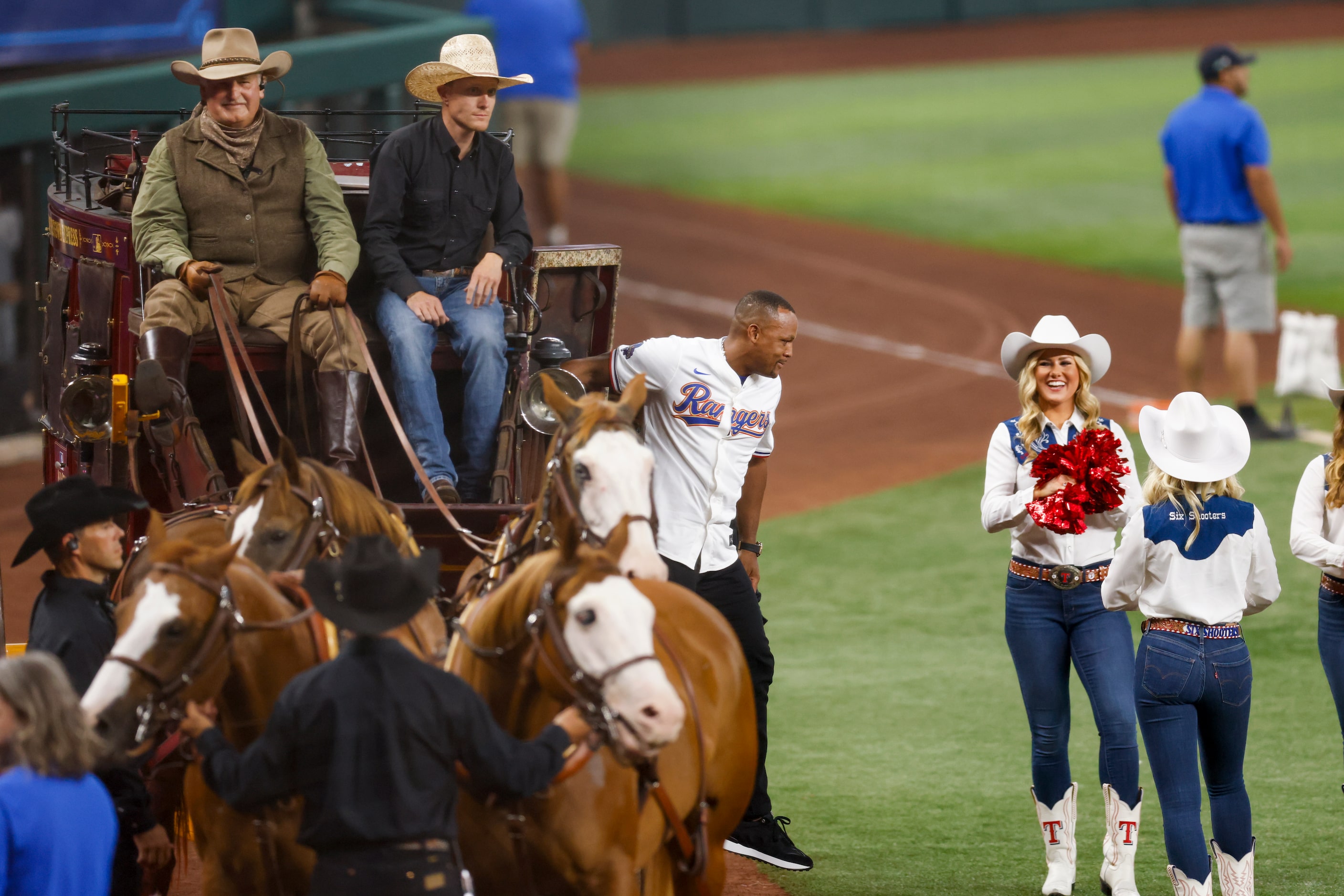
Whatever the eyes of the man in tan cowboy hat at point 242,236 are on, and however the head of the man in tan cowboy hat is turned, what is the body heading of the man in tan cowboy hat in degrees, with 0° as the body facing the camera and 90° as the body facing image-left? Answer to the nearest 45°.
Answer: approximately 0°

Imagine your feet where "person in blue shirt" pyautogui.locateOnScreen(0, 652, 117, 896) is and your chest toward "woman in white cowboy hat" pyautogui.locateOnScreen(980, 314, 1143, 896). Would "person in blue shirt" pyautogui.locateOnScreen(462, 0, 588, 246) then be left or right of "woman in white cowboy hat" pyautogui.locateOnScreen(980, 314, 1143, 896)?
left

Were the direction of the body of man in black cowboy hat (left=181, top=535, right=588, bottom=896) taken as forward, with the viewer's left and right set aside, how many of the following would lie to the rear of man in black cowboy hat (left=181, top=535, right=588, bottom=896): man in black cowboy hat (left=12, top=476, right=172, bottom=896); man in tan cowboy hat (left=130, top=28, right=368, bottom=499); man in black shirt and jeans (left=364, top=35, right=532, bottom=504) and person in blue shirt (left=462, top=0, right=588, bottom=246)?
0

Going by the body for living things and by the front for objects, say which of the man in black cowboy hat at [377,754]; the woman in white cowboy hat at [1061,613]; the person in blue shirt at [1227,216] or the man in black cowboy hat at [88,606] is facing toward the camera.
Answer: the woman in white cowboy hat

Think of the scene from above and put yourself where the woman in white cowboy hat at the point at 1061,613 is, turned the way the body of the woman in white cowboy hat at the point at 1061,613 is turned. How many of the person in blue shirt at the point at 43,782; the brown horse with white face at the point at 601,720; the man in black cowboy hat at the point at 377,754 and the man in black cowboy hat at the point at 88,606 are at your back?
0

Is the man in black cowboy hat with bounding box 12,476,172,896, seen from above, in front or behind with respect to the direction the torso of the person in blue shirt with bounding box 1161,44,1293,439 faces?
behind

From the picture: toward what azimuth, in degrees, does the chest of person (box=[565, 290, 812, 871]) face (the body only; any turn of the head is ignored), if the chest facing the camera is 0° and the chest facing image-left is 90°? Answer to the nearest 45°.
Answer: approximately 315°

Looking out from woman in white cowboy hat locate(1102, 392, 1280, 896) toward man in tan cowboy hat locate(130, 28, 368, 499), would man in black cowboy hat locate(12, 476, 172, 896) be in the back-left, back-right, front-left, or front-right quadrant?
front-left

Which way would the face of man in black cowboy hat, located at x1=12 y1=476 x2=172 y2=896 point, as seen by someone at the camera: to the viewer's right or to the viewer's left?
to the viewer's right

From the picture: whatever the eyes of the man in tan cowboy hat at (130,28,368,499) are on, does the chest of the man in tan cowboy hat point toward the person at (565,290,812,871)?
no

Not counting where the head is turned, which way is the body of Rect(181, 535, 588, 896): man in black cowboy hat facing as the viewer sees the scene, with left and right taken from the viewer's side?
facing away from the viewer

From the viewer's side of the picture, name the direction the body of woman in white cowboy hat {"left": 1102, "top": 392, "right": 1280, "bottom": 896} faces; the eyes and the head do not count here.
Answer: away from the camera

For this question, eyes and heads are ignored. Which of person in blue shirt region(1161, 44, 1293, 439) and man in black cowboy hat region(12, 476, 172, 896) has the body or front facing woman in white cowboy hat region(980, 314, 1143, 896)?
the man in black cowboy hat

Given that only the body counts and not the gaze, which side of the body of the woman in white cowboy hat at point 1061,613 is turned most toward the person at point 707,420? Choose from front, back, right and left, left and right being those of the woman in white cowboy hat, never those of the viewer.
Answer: right

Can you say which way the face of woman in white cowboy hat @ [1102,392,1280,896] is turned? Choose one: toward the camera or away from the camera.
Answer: away from the camera

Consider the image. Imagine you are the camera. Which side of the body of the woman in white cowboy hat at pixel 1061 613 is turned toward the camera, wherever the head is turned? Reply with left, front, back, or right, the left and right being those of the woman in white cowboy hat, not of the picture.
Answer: front

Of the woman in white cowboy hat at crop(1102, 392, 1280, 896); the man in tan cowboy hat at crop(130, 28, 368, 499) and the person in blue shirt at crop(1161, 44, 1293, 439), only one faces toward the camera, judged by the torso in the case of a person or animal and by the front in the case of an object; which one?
the man in tan cowboy hat

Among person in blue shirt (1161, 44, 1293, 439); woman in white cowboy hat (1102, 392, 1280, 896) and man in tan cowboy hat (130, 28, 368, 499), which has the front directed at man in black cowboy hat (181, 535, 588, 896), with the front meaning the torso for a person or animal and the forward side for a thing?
the man in tan cowboy hat

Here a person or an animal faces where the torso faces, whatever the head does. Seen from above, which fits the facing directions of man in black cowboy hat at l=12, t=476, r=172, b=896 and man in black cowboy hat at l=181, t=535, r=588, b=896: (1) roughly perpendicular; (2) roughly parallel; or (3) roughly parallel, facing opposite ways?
roughly perpendicular
